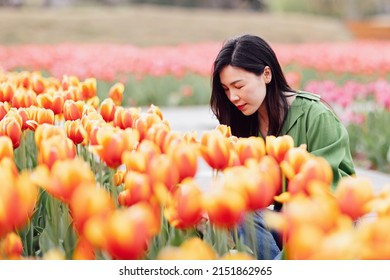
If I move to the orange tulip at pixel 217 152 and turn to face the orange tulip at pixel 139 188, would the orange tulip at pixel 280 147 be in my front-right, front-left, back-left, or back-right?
back-left

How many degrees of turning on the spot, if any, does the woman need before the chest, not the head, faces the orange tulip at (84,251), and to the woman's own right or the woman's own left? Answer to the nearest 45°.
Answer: approximately 45° to the woman's own left

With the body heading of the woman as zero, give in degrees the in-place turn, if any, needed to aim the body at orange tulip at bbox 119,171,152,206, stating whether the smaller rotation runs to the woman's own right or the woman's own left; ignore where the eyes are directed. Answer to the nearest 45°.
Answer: approximately 45° to the woman's own left

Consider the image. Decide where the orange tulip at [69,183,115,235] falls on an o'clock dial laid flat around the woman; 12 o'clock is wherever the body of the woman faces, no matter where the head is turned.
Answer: The orange tulip is roughly at 11 o'clock from the woman.

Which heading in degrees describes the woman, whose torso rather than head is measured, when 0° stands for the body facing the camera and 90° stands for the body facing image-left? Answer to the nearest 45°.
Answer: approximately 45°

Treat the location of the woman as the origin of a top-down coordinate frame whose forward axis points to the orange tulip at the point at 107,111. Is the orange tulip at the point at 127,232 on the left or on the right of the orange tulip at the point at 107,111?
left

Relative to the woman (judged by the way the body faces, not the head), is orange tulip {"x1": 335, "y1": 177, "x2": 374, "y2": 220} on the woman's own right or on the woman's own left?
on the woman's own left

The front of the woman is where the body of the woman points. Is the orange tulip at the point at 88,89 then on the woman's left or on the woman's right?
on the woman's right

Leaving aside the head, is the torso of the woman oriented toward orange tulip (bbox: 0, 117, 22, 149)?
yes

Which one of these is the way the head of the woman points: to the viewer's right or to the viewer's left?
to the viewer's left

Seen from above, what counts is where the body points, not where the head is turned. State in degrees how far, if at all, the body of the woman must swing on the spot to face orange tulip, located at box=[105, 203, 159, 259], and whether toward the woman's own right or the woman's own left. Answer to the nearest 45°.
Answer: approximately 45° to the woman's own left
